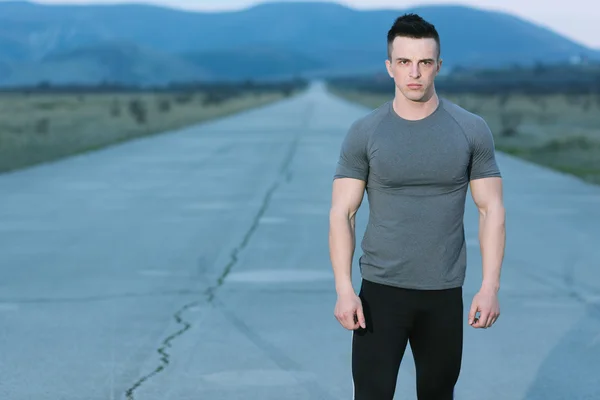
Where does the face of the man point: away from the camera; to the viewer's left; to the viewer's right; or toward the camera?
toward the camera

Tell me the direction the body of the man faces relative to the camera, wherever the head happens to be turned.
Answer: toward the camera
